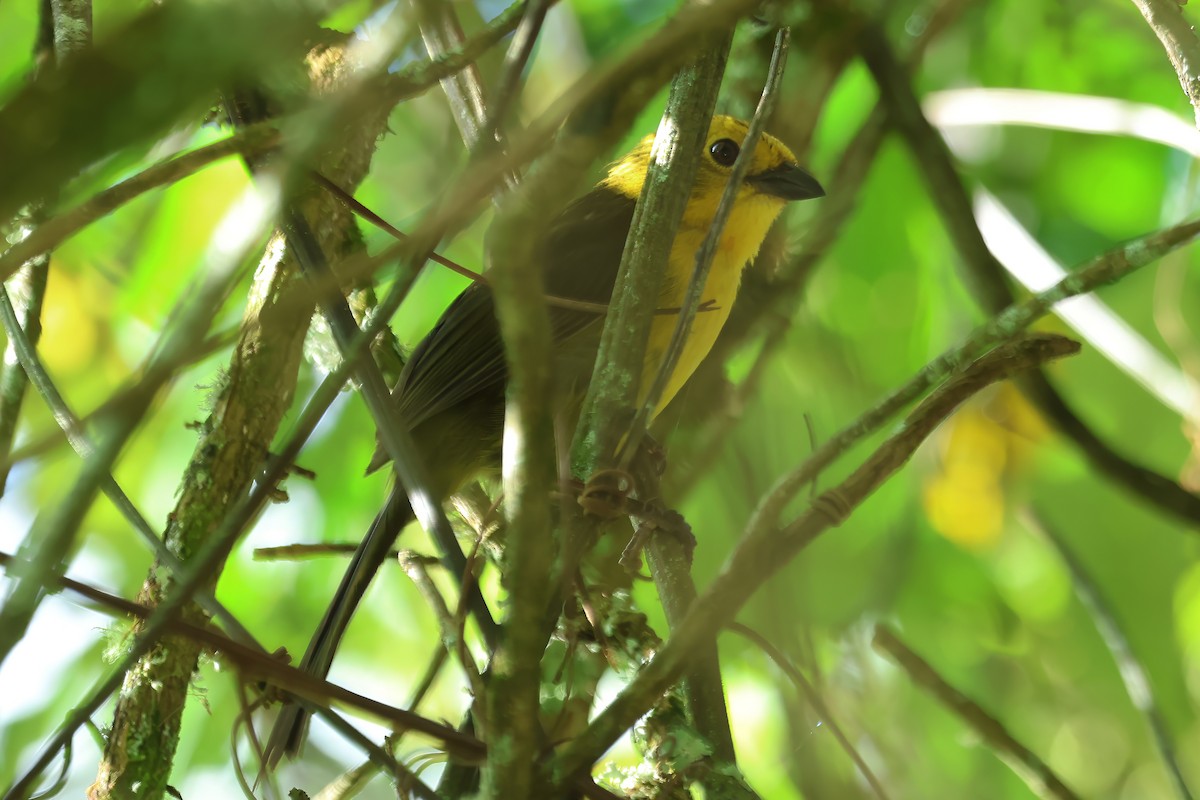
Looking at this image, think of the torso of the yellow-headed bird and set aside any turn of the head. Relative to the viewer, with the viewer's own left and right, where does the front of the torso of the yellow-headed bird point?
facing to the right of the viewer

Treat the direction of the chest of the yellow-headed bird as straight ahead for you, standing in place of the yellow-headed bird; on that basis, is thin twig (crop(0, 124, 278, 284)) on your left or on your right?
on your right

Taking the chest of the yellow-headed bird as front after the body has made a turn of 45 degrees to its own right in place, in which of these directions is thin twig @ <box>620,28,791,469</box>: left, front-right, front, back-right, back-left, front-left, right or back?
front-right

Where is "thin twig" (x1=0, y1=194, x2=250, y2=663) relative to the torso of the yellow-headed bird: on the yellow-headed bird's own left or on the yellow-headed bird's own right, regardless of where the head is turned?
on the yellow-headed bird's own right
